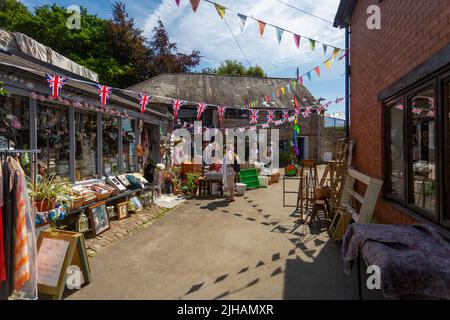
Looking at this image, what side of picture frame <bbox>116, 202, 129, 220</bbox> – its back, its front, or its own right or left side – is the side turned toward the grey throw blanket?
front

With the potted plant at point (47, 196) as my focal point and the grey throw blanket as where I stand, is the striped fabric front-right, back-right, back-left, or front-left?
front-left

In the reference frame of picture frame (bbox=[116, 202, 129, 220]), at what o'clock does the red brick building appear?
The red brick building is roughly at 12 o'clock from the picture frame.

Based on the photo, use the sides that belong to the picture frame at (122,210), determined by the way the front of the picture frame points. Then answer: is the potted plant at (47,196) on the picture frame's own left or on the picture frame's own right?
on the picture frame's own right

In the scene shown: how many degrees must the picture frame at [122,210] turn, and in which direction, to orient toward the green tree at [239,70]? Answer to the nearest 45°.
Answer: approximately 90° to its left

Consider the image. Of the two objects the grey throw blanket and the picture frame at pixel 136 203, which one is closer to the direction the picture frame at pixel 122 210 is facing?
the grey throw blanket

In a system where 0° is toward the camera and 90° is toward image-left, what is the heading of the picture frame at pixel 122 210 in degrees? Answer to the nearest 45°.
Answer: approximately 315°

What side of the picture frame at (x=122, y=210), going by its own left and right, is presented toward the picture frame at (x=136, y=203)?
left

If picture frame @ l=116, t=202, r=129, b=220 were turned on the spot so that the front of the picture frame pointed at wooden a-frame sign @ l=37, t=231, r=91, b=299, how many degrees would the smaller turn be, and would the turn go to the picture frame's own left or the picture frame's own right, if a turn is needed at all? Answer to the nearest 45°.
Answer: approximately 45° to the picture frame's own right

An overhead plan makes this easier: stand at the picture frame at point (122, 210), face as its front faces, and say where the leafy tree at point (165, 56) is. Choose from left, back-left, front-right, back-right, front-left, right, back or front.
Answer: back-left
